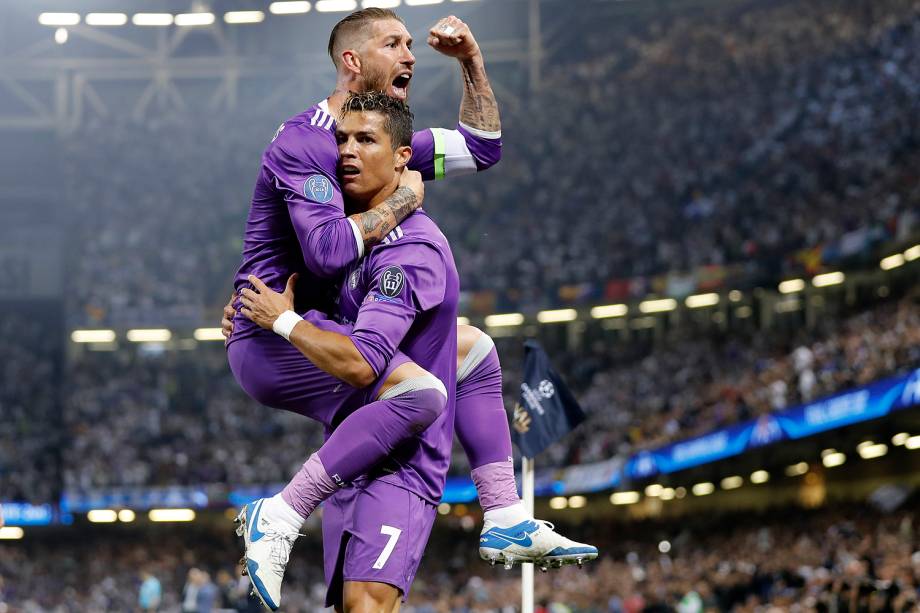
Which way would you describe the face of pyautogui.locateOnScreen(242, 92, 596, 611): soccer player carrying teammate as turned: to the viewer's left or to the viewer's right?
to the viewer's left

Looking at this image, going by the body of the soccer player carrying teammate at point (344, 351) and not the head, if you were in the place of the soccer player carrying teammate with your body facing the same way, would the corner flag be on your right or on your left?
on your left

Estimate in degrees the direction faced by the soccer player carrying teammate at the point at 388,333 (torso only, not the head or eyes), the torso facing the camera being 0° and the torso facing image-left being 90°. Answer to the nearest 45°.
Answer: approximately 45°

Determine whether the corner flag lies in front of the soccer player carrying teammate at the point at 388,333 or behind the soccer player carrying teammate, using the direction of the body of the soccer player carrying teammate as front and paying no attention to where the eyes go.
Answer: behind
